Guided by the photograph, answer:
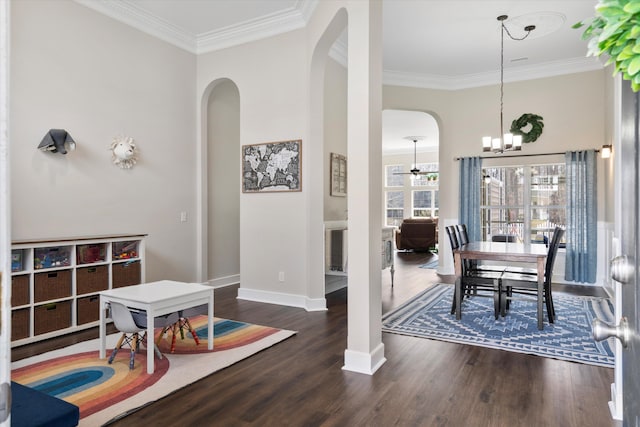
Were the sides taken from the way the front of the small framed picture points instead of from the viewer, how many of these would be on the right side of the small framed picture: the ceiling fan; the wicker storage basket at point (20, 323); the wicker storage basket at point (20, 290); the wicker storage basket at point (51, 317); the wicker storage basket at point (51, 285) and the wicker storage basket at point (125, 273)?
5

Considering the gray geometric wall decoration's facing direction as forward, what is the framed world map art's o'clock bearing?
The framed world map art is roughly at 9 o'clock from the gray geometric wall decoration.

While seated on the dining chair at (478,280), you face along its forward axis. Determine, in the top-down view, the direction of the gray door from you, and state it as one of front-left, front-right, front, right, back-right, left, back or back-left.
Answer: right

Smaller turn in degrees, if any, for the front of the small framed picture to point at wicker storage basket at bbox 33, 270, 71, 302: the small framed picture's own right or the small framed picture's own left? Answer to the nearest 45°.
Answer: approximately 90° to the small framed picture's own right

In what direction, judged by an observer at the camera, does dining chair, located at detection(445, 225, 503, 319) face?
facing to the right of the viewer

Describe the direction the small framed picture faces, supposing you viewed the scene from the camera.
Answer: facing the viewer and to the right of the viewer

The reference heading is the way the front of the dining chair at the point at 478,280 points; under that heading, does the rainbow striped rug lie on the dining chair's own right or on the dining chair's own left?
on the dining chair's own right

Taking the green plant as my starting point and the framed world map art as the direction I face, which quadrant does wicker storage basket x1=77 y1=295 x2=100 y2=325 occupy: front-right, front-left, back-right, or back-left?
front-left

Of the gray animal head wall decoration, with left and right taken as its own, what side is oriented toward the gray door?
front

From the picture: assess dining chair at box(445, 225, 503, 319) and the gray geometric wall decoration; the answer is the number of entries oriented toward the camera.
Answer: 1

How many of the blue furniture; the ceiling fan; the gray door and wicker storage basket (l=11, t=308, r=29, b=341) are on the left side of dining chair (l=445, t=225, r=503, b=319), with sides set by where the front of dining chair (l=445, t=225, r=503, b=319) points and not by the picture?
1

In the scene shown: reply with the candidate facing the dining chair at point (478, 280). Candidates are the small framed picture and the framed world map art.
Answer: the small framed picture

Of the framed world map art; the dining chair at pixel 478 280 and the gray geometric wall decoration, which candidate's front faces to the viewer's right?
the dining chair

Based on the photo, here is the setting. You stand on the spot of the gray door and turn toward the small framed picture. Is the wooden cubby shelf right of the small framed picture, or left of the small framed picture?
left
